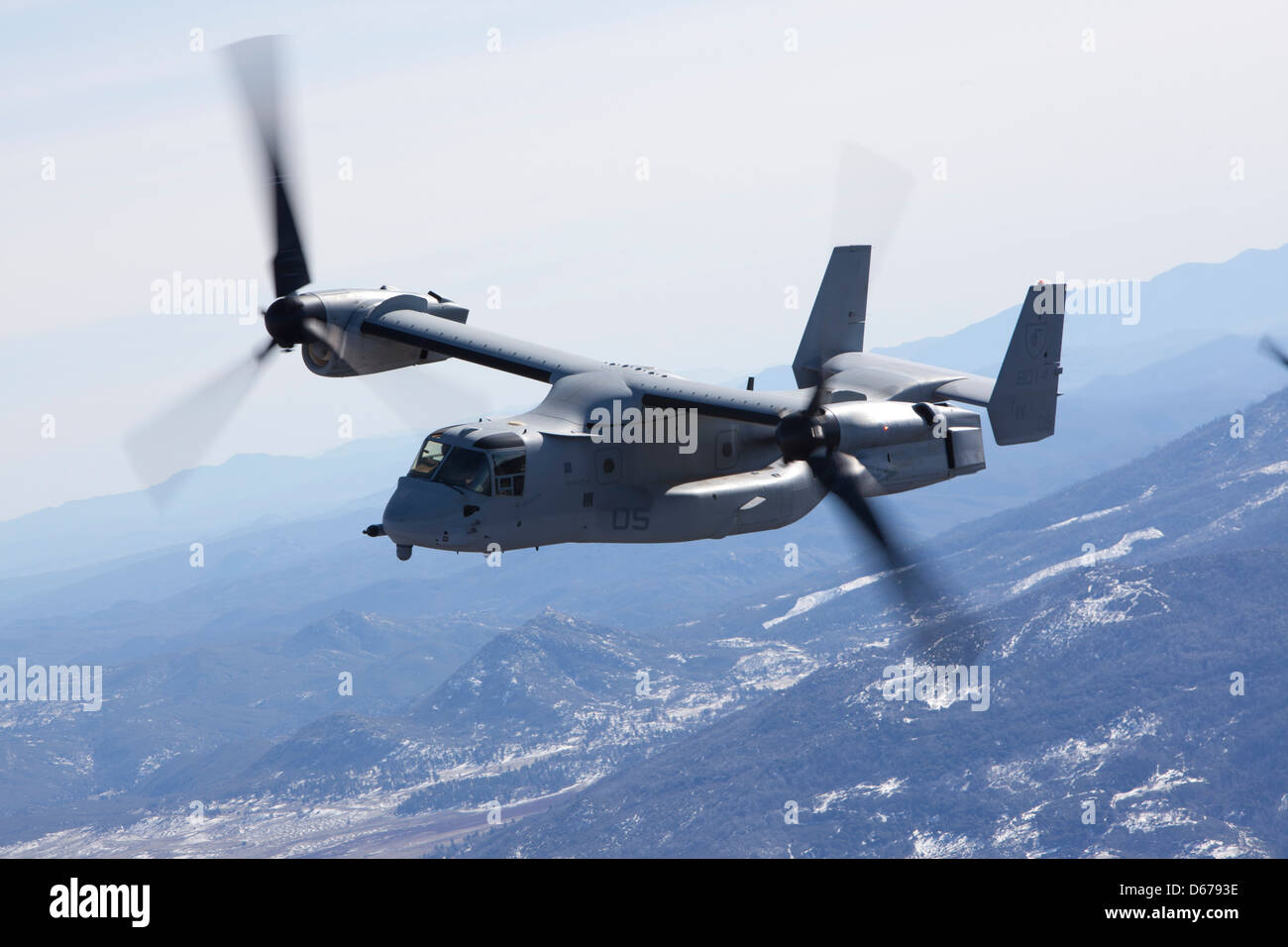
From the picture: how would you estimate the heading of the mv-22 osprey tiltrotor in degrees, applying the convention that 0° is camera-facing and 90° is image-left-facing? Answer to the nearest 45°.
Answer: approximately 45°
